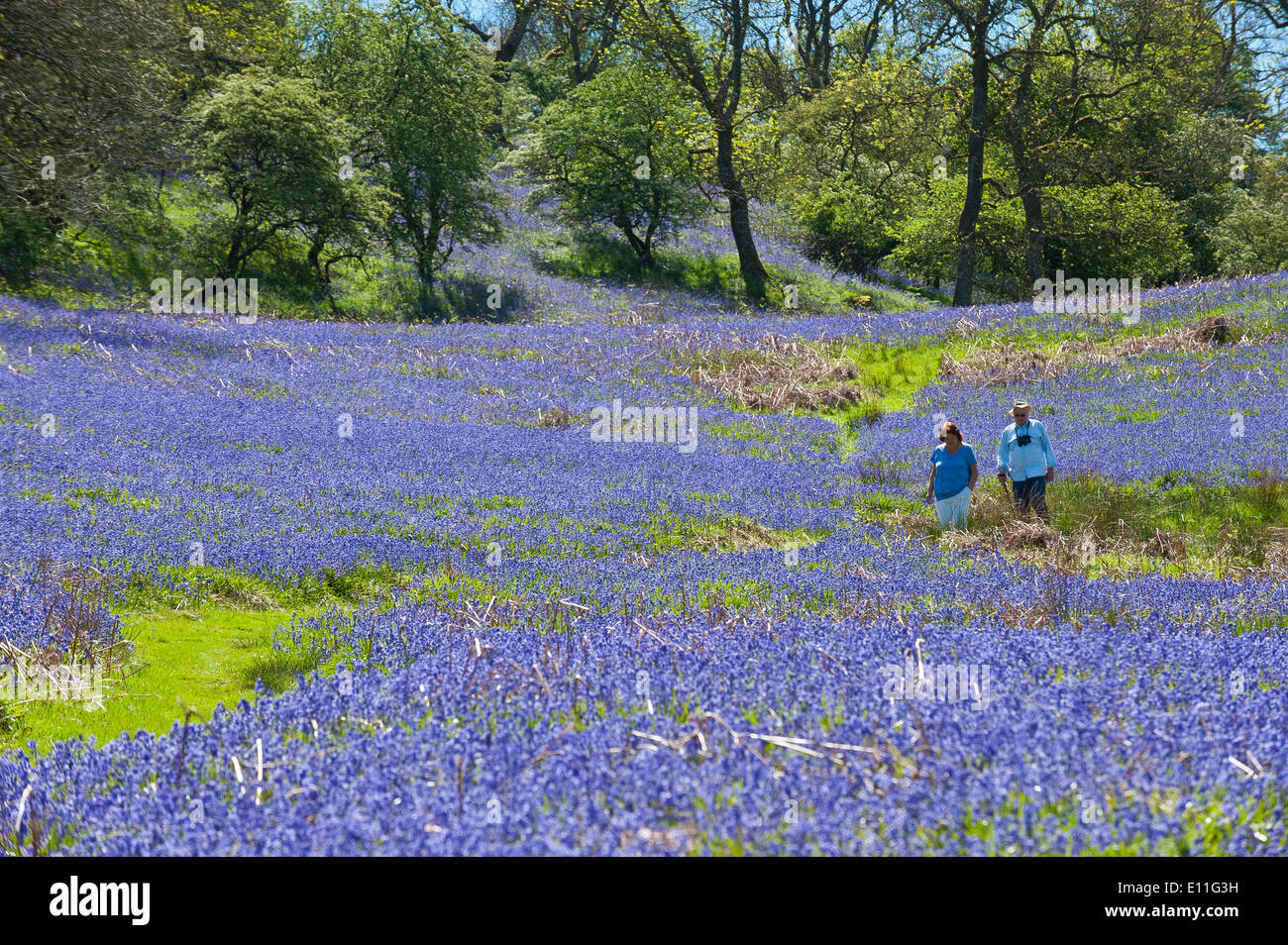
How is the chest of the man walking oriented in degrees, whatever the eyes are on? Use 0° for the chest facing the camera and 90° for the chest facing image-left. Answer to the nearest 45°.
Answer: approximately 0°

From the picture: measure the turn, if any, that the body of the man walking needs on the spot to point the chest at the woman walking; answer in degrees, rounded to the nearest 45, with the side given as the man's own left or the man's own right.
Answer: approximately 45° to the man's own right

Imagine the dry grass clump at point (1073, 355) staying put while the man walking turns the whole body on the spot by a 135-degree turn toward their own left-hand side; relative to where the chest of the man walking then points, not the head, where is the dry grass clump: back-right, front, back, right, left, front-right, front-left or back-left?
front-left
